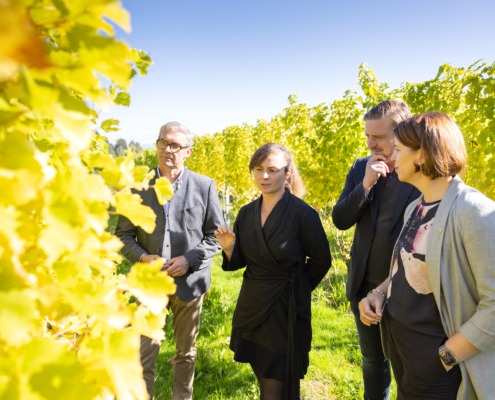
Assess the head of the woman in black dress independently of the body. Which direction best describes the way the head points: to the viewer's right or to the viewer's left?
to the viewer's left

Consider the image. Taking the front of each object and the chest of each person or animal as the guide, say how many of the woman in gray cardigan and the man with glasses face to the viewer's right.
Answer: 0

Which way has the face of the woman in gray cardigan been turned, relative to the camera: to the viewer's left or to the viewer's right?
to the viewer's left

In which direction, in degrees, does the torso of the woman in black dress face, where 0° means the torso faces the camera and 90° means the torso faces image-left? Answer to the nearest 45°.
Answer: approximately 45°

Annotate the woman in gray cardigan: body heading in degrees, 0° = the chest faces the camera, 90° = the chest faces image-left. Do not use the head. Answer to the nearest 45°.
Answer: approximately 45°

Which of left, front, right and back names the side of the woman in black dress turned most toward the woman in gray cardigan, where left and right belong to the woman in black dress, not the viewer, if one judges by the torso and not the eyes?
left

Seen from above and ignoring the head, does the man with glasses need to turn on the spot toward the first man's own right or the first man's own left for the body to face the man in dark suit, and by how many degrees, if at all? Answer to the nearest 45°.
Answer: approximately 90° to the first man's own left

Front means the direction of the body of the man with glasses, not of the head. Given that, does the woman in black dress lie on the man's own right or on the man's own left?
on the man's own left
